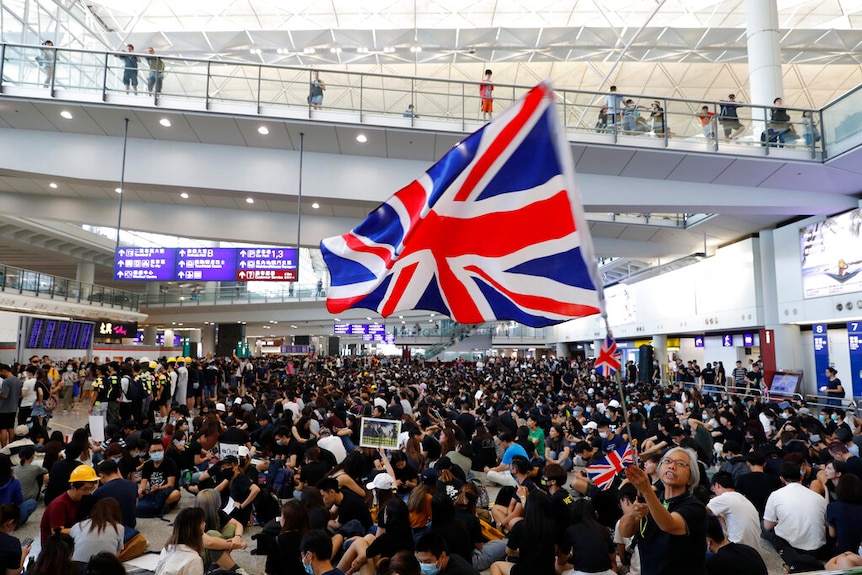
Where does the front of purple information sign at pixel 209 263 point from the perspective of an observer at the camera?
facing the viewer

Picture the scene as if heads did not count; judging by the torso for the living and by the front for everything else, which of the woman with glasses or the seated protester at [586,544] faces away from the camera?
the seated protester

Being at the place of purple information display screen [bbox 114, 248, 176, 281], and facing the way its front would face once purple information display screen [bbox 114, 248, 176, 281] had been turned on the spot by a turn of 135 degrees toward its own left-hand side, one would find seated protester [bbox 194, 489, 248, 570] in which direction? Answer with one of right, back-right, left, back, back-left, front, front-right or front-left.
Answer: back-right

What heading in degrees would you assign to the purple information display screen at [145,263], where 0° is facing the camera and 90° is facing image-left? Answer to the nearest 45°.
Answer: approximately 0°

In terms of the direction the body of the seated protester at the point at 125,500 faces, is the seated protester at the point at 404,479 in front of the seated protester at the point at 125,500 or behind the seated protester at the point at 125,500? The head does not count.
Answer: behind

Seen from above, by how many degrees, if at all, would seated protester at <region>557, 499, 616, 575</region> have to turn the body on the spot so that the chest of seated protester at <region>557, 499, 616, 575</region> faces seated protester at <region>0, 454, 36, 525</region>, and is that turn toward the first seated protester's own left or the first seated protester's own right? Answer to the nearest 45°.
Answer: approximately 90° to the first seated protester's own left

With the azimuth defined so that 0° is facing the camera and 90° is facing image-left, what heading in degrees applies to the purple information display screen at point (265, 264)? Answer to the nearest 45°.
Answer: approximately 0°

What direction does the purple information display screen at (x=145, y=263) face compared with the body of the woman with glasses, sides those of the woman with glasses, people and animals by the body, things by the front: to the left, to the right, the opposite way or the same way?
to the left

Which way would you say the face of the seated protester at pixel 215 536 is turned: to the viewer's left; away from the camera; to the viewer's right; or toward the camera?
away from the camera

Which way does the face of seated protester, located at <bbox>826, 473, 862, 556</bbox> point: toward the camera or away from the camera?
away from the camera

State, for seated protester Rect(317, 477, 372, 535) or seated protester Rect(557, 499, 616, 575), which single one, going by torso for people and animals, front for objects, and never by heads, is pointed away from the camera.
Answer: seated protester Rect(557, 499, 616, 575)

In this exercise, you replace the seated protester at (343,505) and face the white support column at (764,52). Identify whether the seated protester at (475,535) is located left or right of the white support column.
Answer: right

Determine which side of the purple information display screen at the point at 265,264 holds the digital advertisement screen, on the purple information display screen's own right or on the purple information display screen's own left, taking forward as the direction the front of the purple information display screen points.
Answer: on the purple information display screen's own left
